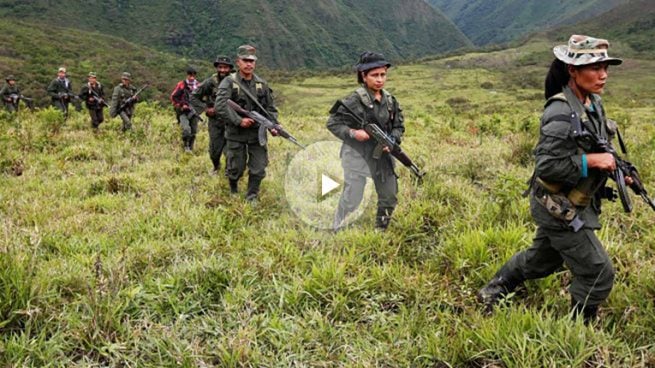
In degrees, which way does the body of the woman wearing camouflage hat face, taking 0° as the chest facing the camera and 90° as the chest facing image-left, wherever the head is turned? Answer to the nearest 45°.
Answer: approximately 270°

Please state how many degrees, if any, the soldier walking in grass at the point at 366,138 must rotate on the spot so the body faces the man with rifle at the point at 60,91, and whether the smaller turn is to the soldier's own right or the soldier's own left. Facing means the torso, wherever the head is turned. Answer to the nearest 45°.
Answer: approximately 180°

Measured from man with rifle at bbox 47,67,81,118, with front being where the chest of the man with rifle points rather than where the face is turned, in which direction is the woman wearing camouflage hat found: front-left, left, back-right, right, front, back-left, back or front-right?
front-right

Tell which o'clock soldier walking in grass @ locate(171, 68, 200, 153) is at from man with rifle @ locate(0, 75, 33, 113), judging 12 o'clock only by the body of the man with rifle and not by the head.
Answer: The soldier walking in grass is roughly at 1 o'clock from the man with rifle.

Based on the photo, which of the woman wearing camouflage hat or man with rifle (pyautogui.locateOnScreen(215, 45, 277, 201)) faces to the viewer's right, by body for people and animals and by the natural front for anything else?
the woman wearing camouflage hat

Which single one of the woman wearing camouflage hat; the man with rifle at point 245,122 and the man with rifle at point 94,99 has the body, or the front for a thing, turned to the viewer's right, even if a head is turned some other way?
the woman wearing camouflage hat

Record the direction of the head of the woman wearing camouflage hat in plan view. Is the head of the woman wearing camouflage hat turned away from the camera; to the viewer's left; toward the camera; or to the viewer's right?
to the viewer's right

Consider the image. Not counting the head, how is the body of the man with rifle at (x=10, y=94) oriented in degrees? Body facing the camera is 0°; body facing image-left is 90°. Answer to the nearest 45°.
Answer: approximately 315°

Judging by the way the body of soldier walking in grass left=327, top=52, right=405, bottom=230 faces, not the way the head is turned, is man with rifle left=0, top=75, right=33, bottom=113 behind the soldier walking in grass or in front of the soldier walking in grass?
behind
